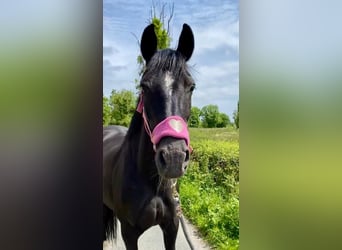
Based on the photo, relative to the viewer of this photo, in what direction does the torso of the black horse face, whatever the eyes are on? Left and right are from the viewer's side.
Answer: facing the viewer and to the right of the viewer
